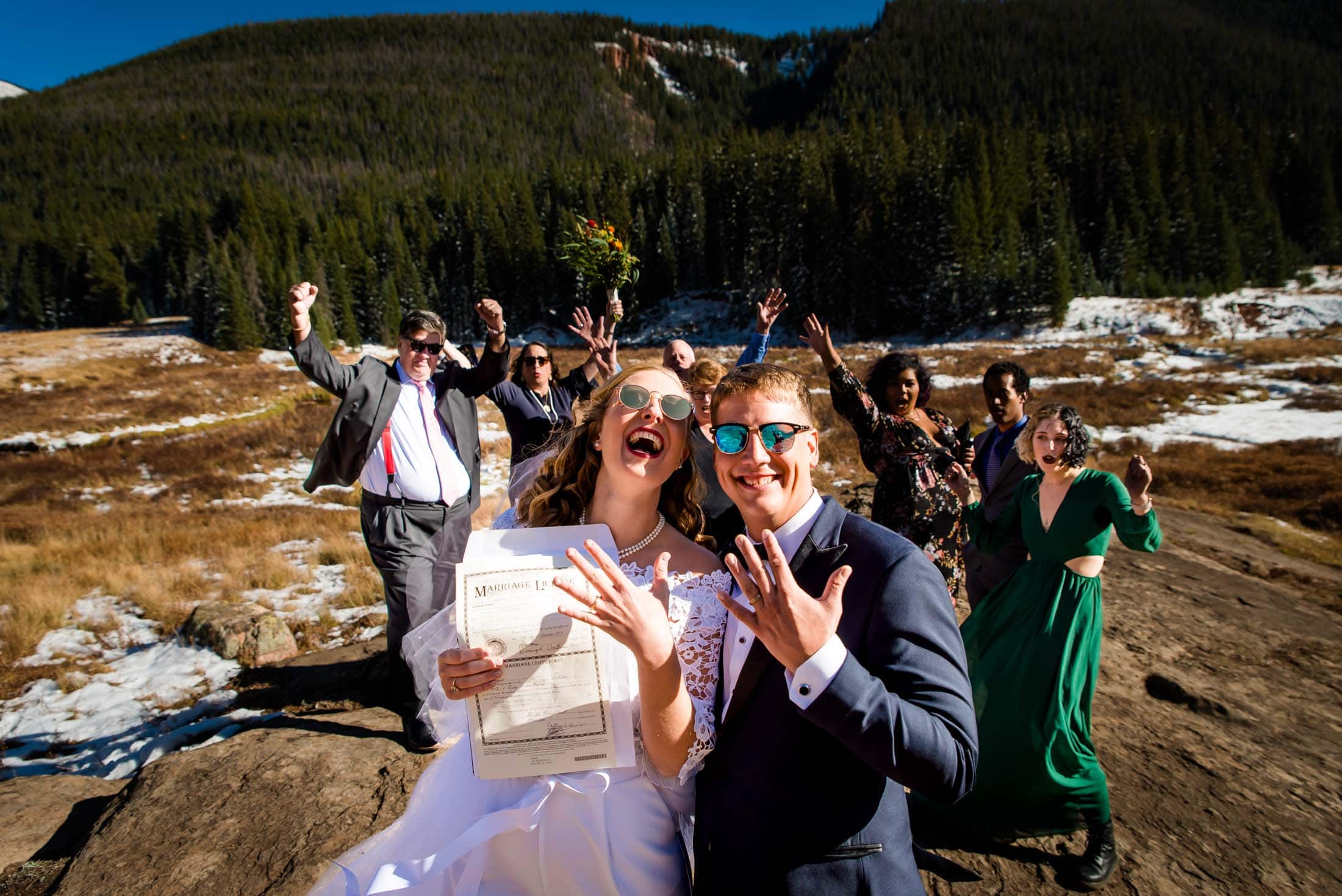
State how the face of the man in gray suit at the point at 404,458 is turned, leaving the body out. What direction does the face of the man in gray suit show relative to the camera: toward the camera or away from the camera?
toward the camera

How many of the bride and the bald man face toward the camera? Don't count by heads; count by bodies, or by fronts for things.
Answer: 2

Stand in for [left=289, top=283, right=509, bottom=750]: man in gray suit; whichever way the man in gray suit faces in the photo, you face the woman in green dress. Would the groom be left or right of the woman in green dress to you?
right

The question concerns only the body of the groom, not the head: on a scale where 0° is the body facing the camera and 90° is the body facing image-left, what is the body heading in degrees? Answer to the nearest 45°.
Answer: approximately 45°

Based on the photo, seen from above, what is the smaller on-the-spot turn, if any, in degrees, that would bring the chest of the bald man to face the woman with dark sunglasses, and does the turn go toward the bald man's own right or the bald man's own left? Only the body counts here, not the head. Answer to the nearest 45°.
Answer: approximately 90° to the bald man's own right

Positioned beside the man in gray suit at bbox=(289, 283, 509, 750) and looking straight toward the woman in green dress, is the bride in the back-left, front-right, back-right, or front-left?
front-right

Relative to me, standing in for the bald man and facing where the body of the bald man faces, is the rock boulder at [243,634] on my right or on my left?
on my right

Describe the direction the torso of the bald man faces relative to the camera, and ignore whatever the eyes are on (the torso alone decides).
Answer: toward the camera

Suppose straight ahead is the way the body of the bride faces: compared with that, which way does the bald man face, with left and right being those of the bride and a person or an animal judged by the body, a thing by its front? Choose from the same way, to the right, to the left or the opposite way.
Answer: the same way

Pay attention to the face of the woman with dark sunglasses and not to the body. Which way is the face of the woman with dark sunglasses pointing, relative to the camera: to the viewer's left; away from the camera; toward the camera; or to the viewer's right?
toward the camera

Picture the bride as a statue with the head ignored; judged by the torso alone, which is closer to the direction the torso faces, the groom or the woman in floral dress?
the groom

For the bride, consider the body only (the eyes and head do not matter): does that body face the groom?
no

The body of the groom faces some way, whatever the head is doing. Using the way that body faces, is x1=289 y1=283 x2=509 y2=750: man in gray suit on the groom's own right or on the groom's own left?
on the groom's own right

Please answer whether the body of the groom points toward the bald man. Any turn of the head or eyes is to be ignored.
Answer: no

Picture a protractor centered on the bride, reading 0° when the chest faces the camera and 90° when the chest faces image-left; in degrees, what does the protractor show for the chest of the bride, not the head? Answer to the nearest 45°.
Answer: approximately 0°

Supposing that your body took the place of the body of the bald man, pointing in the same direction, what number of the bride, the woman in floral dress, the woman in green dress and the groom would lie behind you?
0

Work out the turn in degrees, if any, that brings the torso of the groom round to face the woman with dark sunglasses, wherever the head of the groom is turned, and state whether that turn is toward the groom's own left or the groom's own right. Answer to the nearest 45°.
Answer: approximately 90° to the groom's own right

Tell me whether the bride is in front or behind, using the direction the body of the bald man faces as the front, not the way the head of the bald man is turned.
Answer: in front

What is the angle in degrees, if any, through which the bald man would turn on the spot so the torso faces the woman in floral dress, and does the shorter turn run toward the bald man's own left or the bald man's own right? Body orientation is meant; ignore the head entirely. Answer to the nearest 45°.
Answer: approximately 45° to the bald man's own left
